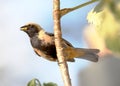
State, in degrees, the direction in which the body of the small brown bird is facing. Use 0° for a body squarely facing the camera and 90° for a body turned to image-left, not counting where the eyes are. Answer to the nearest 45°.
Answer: approximately 90°
